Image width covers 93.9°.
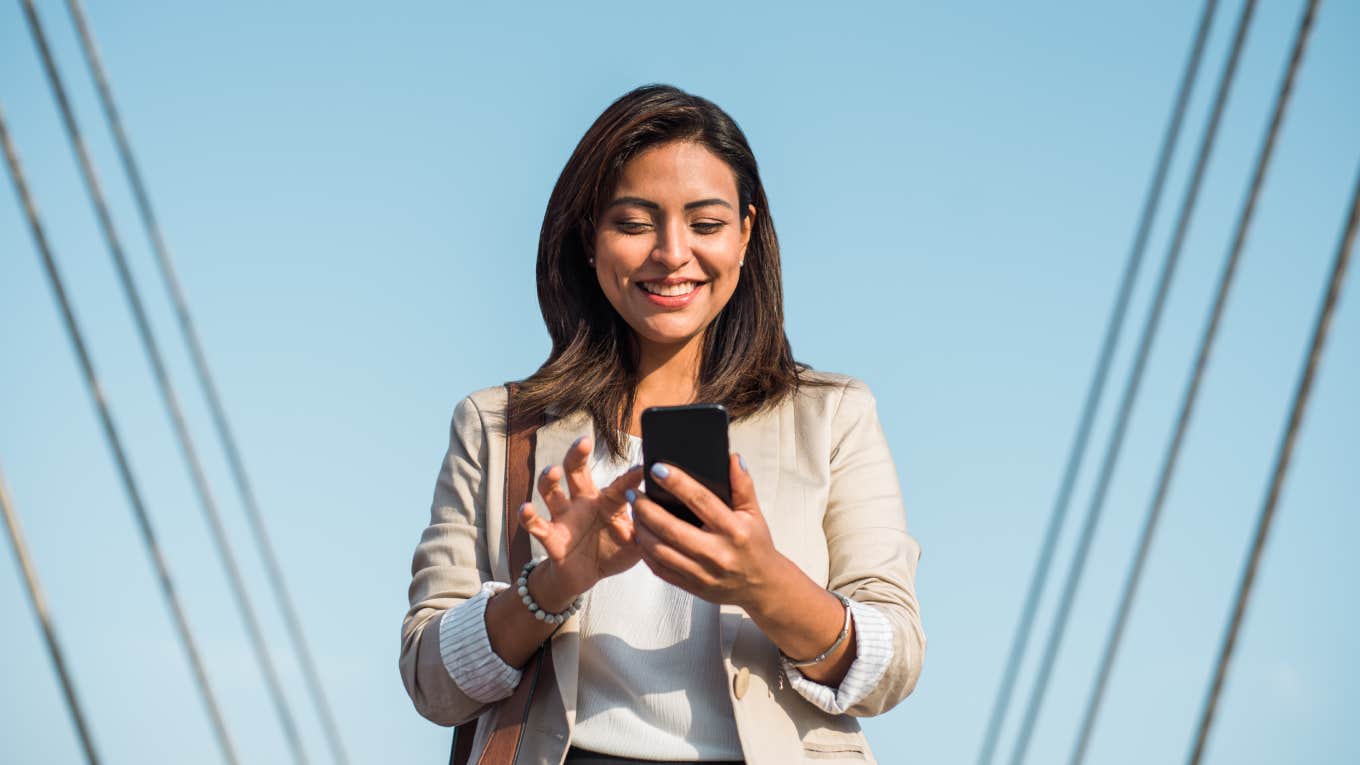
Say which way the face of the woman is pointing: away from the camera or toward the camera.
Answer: toward the camera

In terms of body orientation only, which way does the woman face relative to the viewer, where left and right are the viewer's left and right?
facing the viewer

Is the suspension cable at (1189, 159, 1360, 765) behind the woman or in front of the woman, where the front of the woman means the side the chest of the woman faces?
behind
